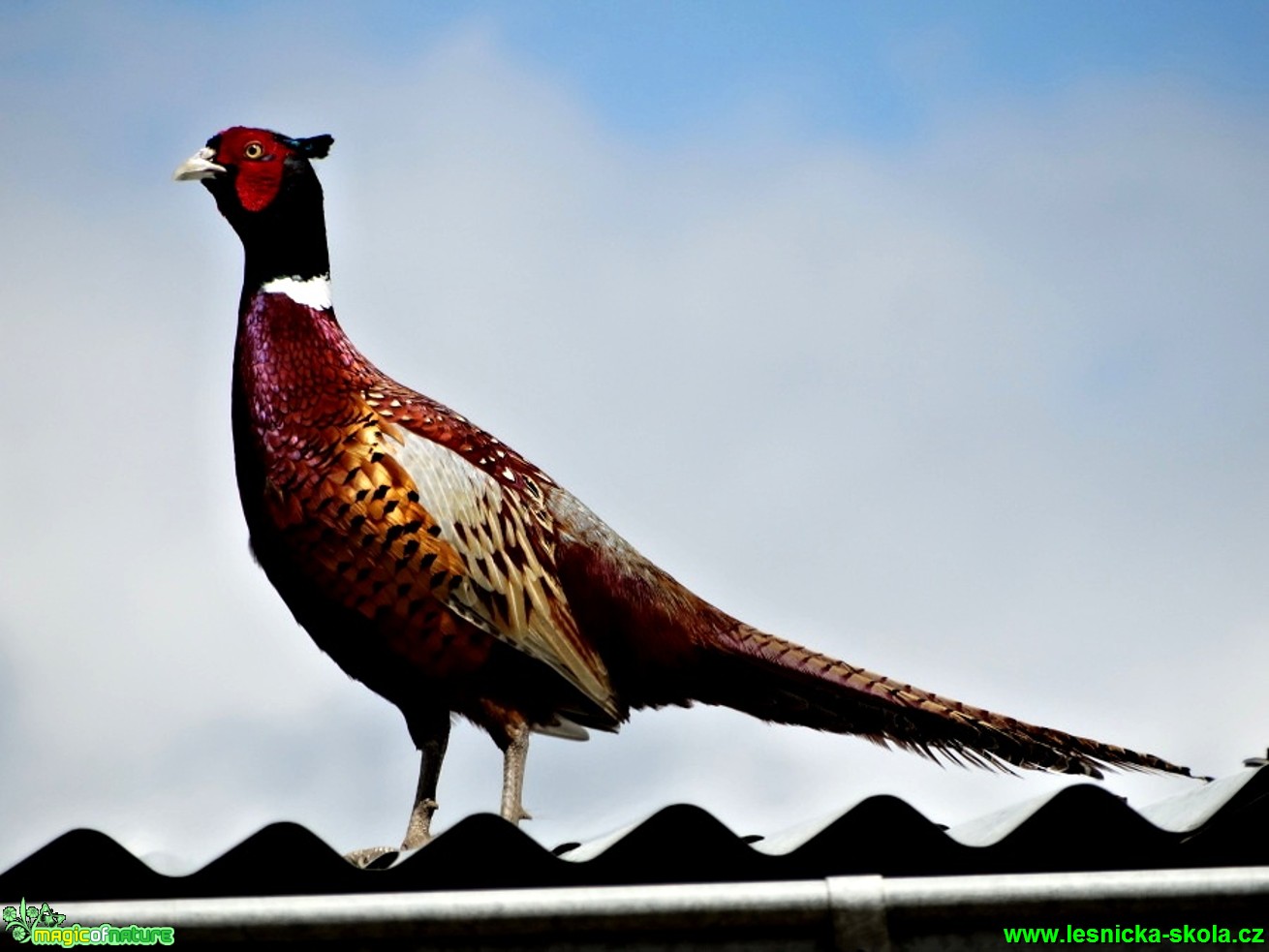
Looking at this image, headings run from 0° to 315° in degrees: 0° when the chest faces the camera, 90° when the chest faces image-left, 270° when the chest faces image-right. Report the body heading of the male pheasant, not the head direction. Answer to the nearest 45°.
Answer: approximately 90°

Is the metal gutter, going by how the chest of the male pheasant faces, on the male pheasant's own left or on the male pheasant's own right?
on the male pheasant's own left
